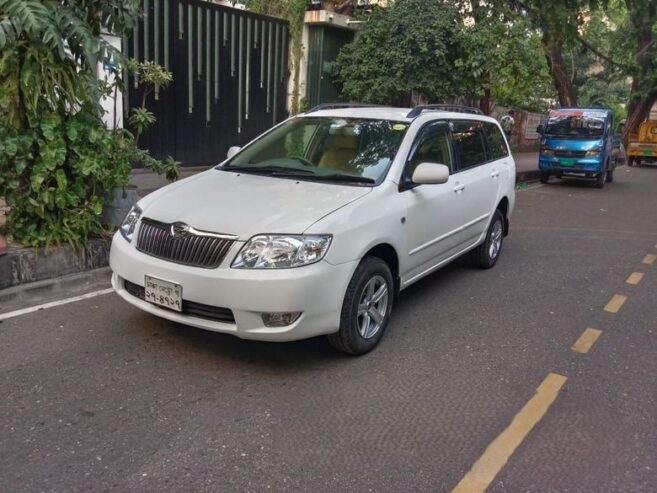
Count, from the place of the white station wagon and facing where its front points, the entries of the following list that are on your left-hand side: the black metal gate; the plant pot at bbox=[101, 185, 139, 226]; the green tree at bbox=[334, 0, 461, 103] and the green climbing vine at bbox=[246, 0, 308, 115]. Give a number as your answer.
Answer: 0

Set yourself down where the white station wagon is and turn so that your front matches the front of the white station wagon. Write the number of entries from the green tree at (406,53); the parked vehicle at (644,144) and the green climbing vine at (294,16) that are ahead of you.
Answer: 0

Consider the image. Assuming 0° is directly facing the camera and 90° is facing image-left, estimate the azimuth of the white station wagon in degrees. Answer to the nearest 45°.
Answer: approximately 45°

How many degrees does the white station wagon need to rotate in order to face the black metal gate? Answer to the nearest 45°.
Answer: approximately 135° to its right

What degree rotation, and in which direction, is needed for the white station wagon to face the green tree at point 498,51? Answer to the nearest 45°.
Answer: approximately 135° to its right

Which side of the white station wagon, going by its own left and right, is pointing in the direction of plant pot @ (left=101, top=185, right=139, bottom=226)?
right

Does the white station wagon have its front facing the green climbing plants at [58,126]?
no

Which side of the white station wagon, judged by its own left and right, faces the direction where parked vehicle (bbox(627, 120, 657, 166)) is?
back

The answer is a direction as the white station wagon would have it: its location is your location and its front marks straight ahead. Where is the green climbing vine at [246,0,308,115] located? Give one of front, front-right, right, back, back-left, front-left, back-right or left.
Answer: back-right

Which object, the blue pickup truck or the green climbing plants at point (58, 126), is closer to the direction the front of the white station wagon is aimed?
the green climbing plants

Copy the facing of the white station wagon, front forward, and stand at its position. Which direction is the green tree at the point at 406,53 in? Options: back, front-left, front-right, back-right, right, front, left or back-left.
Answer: back-right

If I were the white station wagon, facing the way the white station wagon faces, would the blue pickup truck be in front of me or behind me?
behind
